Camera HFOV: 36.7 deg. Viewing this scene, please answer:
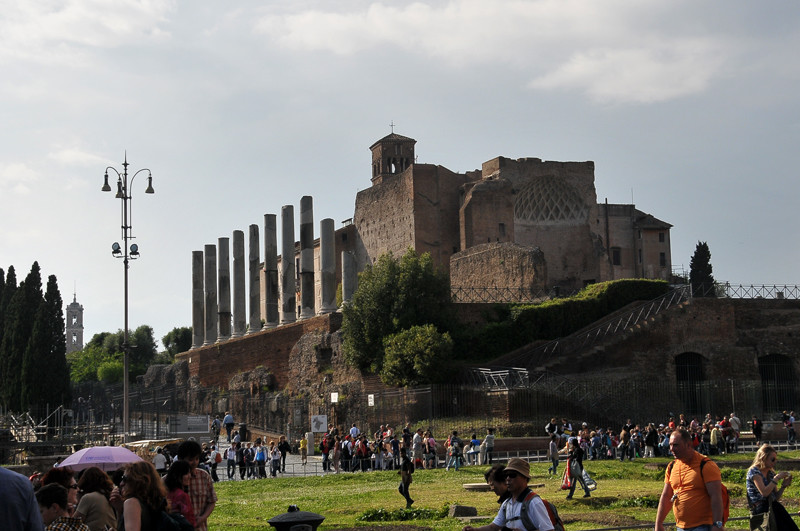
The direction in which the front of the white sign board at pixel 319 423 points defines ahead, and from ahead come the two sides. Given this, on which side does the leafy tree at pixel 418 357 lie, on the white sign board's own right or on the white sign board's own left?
on the white sign board's own left

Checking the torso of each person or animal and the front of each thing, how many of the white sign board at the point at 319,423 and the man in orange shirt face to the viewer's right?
0

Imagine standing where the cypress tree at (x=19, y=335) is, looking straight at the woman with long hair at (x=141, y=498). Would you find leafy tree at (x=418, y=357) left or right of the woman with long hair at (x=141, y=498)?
left

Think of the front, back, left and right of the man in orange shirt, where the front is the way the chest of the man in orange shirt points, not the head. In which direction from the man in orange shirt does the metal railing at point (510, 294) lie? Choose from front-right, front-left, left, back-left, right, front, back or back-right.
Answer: back-right

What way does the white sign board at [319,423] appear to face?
toward the camera

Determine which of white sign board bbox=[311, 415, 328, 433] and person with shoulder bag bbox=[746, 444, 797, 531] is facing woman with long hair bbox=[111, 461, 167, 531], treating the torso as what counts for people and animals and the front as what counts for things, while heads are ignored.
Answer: the white sign board

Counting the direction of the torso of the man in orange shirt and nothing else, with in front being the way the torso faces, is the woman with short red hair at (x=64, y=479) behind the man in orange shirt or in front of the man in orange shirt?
in front

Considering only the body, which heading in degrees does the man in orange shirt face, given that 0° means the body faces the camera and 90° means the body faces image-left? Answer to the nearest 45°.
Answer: approximately 45°

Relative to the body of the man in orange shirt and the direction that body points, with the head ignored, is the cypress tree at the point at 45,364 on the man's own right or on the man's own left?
on the man's own right

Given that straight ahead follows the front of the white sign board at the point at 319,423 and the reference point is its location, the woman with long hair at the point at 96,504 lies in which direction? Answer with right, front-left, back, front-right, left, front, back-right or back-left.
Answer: front

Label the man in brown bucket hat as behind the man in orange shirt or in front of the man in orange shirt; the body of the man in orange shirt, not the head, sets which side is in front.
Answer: in front

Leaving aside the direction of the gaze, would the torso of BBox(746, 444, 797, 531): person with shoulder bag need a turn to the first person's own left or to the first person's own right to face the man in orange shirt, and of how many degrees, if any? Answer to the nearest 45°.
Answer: approximately 90° to the first person's own right

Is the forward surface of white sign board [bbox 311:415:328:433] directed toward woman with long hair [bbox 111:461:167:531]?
yes

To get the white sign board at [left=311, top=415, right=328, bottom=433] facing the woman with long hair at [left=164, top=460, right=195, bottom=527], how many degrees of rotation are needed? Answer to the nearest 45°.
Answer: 0° — it already faces them
